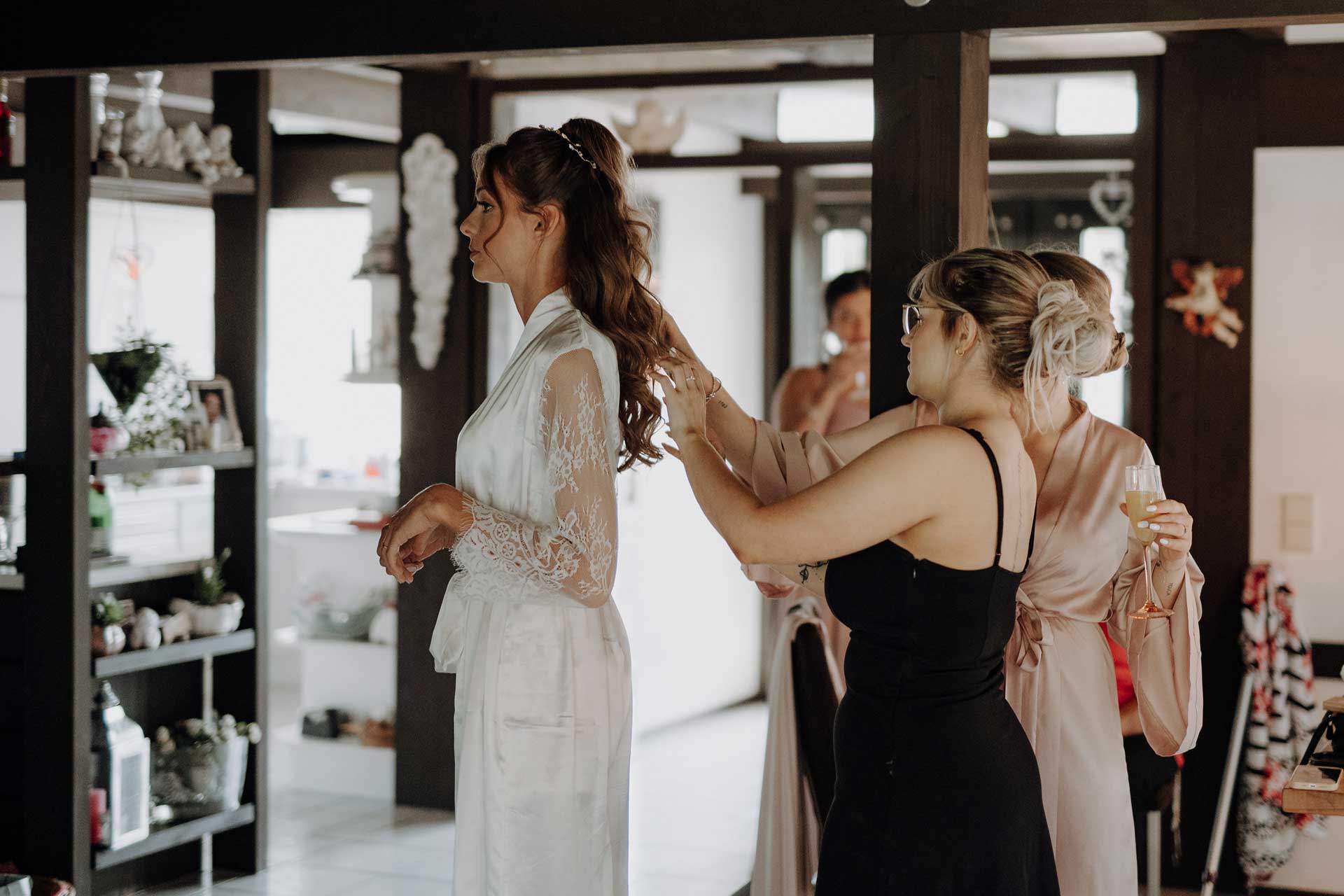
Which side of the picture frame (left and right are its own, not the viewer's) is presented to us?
front

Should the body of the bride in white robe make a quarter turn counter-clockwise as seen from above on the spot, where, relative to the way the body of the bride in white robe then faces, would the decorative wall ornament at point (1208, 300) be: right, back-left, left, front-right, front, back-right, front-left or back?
back-left

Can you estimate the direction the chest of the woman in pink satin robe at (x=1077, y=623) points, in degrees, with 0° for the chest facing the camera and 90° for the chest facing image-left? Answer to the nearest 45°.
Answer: approximately 45°

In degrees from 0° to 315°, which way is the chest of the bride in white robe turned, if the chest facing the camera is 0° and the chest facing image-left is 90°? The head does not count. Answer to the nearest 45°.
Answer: approximately 90°

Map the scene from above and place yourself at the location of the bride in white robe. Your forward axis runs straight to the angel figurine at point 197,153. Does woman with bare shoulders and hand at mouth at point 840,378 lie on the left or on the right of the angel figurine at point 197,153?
right

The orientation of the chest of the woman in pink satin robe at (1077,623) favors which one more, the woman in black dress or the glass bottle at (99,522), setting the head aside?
the woman in black dress

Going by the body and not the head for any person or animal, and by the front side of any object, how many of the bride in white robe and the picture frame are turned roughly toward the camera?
1

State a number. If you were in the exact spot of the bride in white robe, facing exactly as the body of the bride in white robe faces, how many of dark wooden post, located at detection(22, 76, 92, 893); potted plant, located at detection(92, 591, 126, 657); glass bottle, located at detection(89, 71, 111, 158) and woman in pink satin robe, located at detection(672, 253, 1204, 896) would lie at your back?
1

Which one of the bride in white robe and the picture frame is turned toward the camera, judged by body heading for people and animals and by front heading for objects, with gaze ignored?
the picture frame

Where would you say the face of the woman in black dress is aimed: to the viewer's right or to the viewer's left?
to the viewer's left

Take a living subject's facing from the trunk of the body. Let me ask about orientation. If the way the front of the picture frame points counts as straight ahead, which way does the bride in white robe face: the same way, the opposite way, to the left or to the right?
to the right

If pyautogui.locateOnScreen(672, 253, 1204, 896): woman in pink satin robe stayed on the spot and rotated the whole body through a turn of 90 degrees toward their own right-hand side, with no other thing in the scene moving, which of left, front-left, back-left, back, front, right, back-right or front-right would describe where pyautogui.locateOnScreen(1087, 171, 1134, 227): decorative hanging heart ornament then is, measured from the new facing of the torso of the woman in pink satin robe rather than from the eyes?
front-right

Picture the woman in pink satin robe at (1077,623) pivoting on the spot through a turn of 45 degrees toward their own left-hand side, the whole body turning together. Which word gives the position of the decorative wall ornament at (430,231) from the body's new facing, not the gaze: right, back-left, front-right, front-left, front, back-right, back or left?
back-right
